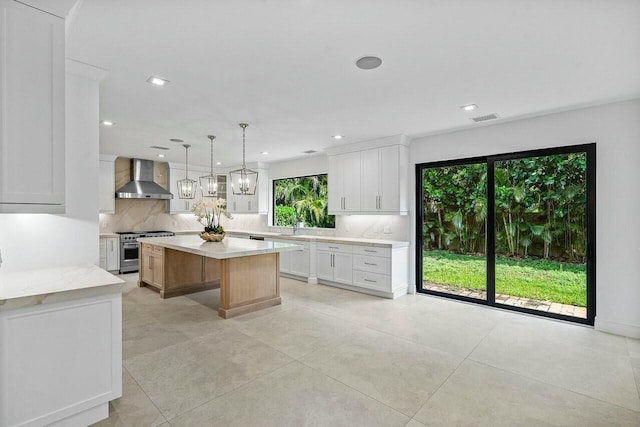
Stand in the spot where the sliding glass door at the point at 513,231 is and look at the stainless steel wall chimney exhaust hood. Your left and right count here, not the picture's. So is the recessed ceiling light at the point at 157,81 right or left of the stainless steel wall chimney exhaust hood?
left

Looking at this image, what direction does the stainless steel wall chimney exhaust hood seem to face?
toward the camera

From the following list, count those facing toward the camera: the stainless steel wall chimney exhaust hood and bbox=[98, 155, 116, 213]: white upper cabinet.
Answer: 2

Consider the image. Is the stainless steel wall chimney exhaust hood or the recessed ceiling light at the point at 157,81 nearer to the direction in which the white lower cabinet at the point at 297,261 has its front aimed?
the recessed ceiling light

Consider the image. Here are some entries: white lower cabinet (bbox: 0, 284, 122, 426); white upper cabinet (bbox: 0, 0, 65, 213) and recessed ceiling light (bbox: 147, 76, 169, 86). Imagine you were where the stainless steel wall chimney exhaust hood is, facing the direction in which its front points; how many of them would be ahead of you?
3

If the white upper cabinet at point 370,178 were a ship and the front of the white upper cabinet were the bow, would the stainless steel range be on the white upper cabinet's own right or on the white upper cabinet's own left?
on the white upper cabinet's own right

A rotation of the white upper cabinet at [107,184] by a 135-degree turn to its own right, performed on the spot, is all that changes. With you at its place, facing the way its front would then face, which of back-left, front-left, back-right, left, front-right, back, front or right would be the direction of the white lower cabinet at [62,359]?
back-left

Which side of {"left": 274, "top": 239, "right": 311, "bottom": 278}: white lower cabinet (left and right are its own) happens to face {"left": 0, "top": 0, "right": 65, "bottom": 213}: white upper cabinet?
front

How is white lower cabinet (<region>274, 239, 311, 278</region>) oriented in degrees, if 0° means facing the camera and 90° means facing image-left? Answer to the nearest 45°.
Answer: approximately 45°
